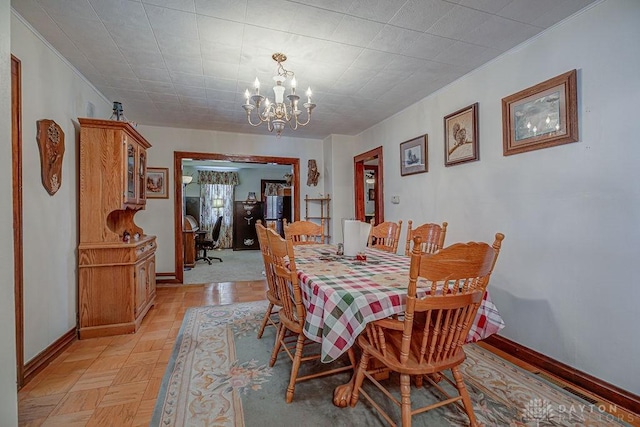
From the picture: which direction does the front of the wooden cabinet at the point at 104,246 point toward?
to the viewer's right

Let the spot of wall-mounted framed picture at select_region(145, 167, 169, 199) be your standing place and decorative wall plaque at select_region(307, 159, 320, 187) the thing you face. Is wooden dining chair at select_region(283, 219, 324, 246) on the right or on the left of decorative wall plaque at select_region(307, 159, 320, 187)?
right

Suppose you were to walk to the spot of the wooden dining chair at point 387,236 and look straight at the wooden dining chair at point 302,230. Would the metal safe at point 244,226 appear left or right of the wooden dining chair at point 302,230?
right

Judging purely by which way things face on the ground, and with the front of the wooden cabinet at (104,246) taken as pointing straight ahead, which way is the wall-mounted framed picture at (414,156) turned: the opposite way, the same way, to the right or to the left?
the opposite way

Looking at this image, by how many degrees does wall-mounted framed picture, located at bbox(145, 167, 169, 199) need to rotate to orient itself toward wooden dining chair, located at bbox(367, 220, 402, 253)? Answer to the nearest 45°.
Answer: approximately 45° to its left

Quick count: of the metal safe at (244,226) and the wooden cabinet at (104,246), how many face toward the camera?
1

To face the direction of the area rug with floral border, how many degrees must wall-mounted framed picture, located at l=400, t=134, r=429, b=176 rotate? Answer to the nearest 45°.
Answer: approximately 45° to its left

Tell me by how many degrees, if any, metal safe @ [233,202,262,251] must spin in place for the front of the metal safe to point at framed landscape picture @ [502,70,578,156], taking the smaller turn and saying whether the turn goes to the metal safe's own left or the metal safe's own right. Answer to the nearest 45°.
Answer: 0° — it already faces it

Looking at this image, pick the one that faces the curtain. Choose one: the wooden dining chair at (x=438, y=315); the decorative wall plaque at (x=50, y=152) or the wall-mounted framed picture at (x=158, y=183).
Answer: the wooden dining chair
